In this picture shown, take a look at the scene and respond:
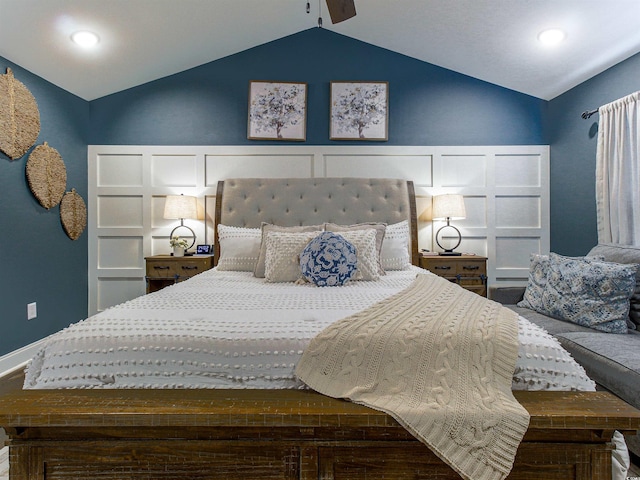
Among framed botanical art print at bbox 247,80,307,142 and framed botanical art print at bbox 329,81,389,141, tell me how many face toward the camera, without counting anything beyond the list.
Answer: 2

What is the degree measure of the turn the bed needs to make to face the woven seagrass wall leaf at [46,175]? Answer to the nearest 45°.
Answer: approximately 135° to its right

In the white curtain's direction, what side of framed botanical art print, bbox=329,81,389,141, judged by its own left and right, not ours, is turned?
left

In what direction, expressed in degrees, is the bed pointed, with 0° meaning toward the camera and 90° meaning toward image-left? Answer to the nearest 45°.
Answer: approximately 0°

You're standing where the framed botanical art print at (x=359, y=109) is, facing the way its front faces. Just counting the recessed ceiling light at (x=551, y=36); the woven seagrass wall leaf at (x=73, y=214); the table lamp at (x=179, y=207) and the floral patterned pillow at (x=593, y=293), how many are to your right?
2

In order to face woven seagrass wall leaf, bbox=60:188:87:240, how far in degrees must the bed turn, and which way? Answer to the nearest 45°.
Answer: approximately 135° to its right

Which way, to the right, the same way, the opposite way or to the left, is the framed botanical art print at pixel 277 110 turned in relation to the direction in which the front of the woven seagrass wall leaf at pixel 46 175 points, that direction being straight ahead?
to the right

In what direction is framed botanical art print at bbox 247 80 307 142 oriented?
toward the camera

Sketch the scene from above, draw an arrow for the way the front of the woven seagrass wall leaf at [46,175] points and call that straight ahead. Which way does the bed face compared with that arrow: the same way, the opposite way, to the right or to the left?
to the right

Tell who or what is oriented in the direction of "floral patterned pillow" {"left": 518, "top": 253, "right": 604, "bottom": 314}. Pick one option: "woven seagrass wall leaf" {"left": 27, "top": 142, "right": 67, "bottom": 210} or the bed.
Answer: the woven seagrass wall leaf

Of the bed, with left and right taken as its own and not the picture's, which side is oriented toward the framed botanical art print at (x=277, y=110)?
back

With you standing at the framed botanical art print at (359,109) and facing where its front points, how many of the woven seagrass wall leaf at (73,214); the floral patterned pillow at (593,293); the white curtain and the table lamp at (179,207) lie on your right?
2

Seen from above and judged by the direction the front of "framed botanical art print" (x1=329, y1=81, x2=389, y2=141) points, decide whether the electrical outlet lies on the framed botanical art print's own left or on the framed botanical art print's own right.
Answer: on the framed botanical art print's own right
